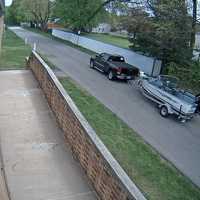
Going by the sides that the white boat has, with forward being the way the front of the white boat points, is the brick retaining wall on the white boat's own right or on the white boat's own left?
on the white boat's own left

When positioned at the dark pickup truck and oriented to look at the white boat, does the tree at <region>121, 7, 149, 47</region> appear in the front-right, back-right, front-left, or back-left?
back-left

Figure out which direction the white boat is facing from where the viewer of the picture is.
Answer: facing away from the viewer and to the left of the viewer

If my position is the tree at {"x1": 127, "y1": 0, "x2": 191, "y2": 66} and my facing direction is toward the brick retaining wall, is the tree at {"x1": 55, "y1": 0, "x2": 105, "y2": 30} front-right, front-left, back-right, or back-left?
back-right

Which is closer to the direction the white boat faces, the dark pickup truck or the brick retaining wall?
the dark pickup truck

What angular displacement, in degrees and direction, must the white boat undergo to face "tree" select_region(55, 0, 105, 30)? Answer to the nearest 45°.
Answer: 0° — it already faces it

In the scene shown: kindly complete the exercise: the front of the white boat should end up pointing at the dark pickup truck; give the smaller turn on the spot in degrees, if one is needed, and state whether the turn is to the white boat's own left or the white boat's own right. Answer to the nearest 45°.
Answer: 0° — it already faces it
